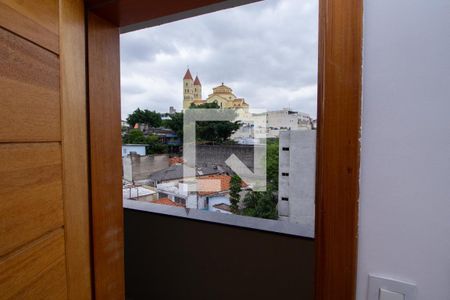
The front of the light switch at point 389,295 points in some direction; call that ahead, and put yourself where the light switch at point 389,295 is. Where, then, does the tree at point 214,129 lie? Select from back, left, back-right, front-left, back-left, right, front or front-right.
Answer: right

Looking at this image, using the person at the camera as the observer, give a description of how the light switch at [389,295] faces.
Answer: facing the viewer and to the left of the viewer

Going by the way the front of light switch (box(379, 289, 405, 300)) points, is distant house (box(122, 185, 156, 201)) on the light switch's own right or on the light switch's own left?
on the light switch's own right

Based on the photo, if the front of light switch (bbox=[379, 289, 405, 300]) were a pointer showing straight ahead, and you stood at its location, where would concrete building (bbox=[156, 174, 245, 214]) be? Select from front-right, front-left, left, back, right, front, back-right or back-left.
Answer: right

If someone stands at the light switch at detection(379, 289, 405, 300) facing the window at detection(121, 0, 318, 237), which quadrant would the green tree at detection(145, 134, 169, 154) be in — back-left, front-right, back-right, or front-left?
front-right
